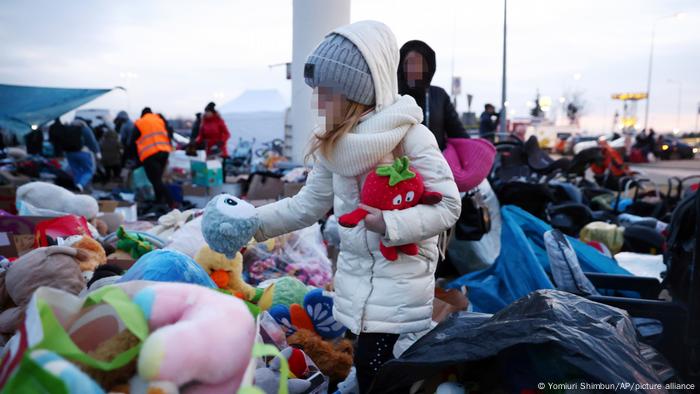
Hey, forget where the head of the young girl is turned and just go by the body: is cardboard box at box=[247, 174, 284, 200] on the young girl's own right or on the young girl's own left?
on the young girl's own right

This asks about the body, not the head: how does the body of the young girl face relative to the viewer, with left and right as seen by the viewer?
facing the viewer and to the left of the viewer

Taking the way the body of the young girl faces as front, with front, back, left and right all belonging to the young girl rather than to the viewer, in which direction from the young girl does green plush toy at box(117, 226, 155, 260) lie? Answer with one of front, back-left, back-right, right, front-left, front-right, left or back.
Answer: right

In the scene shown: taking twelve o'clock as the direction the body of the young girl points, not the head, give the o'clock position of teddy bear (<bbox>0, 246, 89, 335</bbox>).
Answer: The teddy bear is roughly at 2 o'clock from the young girl.

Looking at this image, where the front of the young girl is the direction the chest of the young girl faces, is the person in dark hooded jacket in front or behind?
behind

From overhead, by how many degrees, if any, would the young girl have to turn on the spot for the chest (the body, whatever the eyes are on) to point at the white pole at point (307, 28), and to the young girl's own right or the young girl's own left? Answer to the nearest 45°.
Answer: approximately 135° to the young girl's own right

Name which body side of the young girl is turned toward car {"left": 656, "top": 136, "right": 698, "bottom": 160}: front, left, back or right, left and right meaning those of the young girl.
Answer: back

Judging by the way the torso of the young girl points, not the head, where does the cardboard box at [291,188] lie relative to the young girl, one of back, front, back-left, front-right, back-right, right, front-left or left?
back-right

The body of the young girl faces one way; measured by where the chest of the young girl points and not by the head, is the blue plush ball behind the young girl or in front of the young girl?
in front

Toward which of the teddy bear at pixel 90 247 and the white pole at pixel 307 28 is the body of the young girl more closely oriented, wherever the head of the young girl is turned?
the teddy bear

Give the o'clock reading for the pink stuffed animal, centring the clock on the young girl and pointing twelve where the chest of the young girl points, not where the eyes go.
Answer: The pink stuffed animal is roughly at 11 o'clock from the young girl.
